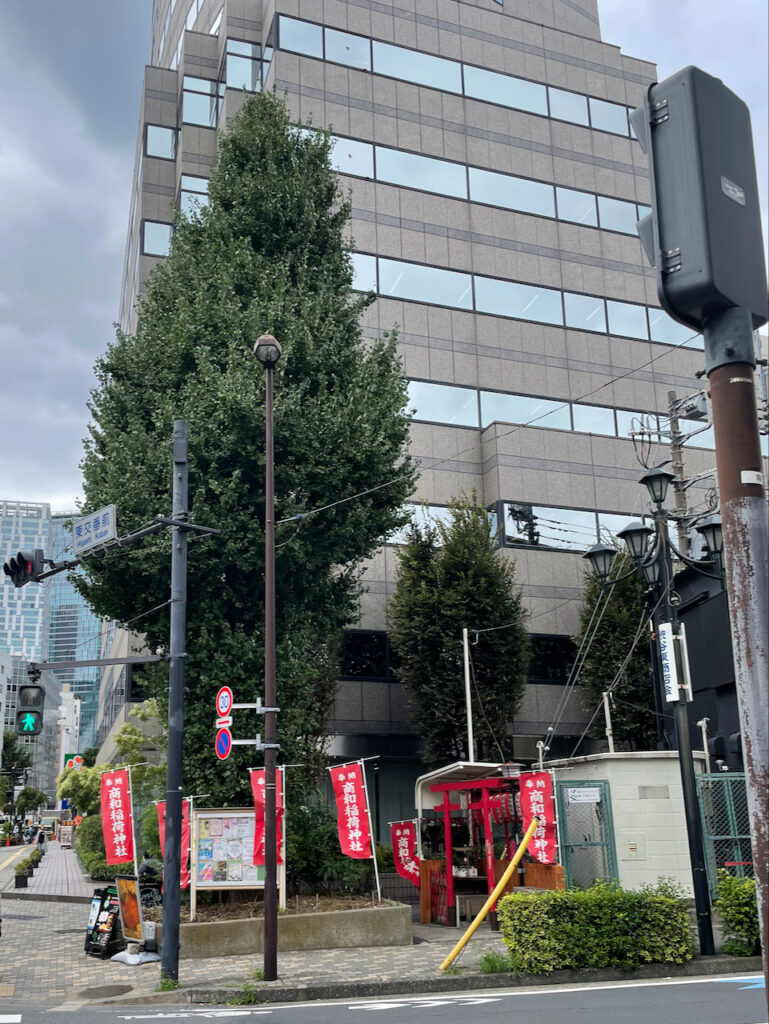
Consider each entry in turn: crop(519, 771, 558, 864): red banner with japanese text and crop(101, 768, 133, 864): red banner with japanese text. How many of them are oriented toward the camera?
2

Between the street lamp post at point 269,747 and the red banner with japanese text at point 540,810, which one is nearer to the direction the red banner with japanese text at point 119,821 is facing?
the street lamp post

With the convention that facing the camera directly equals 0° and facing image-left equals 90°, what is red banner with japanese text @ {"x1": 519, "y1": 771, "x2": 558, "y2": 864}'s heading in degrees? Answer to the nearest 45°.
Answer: approximately 0°

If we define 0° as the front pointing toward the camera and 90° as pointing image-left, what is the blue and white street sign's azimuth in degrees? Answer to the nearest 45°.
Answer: approximately 45°

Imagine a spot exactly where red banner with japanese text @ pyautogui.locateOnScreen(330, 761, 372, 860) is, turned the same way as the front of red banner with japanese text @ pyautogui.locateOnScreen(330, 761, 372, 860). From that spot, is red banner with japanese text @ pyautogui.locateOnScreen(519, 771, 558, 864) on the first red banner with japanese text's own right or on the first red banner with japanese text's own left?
on the first red banner with japanese text's own left

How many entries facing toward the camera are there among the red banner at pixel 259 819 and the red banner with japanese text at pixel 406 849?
2

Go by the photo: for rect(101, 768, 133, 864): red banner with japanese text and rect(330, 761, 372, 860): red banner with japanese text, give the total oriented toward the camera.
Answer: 2

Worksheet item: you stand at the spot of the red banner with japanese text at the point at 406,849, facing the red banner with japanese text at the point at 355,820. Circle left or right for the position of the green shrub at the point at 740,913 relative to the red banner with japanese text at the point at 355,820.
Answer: left

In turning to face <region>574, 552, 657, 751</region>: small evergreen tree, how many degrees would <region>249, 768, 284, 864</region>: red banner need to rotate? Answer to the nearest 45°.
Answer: approximately 135° to its left
